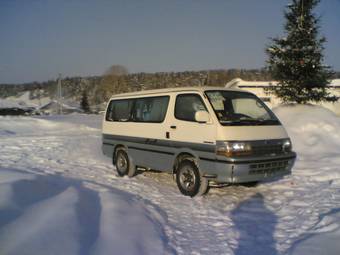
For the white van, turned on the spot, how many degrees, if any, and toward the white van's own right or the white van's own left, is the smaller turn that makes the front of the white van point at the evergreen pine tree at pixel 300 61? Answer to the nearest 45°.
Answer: approximately 135° to the white van's own left

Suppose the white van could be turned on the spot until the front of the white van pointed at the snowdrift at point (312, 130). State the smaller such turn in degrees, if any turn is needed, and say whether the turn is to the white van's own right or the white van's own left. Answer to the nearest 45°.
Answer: approximately 90° to the white van's own left

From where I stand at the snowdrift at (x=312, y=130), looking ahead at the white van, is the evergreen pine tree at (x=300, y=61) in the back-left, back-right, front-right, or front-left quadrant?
back-right

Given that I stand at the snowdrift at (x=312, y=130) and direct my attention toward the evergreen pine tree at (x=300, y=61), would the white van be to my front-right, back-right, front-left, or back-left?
back-left

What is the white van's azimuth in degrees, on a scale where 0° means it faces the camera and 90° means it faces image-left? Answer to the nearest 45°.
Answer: approximately 315°
